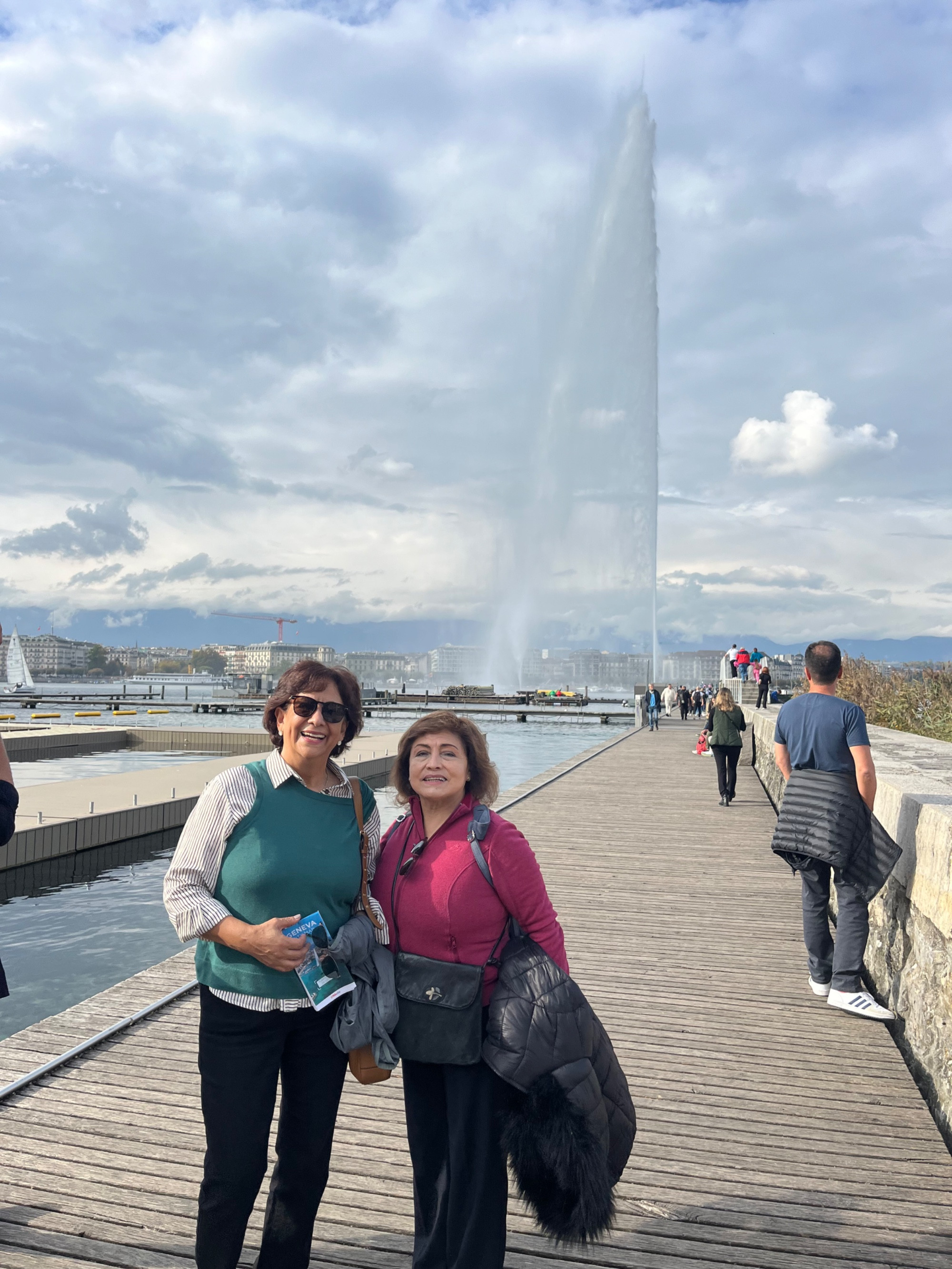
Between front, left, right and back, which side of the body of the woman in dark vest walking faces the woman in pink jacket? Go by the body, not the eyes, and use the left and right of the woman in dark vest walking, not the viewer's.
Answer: back

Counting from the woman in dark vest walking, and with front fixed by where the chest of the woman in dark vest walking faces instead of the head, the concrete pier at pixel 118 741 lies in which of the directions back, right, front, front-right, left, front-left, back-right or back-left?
front-left

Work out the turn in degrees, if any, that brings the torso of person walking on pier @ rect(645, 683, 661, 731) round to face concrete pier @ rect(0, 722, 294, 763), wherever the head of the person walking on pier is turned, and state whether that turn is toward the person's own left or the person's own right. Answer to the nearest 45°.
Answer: approximately 90° to the person's own right

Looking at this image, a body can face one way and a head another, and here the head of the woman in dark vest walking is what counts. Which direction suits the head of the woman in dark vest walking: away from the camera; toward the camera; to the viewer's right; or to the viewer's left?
away from the camera

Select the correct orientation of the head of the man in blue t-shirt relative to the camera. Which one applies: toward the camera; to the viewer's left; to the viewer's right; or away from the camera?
away from the camera

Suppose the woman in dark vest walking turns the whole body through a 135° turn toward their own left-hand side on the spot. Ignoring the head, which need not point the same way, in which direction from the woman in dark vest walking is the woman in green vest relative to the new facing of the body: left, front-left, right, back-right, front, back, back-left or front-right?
front-left

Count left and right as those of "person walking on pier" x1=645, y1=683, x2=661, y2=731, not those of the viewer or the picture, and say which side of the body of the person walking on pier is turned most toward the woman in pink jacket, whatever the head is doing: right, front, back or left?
front

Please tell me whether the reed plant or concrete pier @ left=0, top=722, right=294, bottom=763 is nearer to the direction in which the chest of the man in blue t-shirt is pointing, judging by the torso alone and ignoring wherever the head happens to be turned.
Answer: the reed plant

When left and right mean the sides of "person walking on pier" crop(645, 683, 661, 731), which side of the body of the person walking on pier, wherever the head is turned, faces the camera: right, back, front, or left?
front

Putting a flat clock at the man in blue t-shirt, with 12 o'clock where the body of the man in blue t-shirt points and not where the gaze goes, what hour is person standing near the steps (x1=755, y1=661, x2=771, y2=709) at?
The person standing near the steps is roughly at 12 o'clock from the man in blue t-shirt.

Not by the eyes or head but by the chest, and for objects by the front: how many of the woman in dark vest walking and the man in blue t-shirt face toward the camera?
0

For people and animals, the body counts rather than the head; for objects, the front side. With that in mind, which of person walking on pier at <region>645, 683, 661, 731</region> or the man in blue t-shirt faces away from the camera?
the man in blue t-shirt

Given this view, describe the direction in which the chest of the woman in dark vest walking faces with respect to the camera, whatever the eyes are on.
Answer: away from the camera

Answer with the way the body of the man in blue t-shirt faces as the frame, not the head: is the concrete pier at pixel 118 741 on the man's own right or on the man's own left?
on the man's own left

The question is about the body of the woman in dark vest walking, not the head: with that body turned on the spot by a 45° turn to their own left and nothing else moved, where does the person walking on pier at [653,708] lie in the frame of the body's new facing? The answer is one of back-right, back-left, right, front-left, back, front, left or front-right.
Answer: front-right

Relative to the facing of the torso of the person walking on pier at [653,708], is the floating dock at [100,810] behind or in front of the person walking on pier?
in front

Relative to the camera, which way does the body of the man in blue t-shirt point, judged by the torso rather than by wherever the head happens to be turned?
away from the camera
